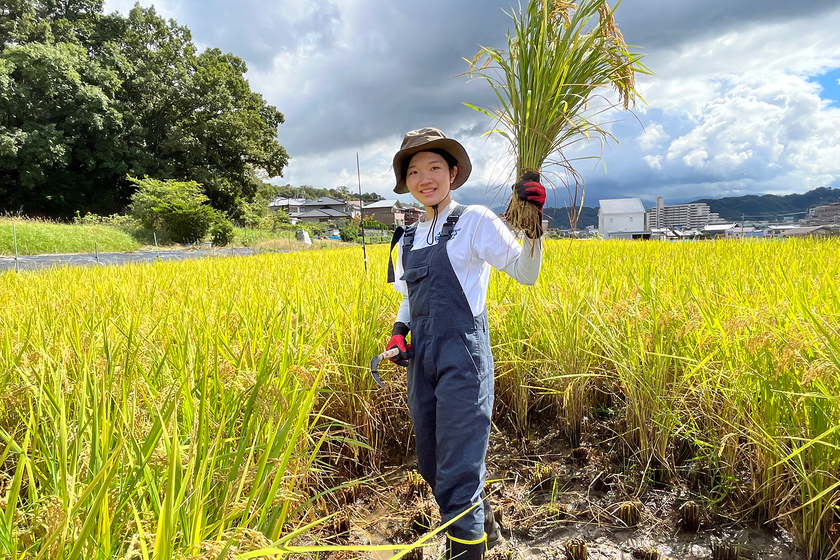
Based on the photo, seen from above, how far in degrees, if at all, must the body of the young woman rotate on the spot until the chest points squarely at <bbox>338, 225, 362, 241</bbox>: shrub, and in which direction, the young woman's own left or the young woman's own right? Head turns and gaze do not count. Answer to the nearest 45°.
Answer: approximately 135° to the young woman's own right

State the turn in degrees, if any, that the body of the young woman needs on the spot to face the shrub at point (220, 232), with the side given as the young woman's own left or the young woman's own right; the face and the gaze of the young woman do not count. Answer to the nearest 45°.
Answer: approximately 90° to the young woman's own right

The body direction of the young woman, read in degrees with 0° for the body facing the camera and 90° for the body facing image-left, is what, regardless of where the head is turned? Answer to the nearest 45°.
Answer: approximately 45°

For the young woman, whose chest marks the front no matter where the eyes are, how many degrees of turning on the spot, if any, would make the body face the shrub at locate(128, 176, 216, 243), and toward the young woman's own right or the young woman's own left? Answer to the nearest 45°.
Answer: approximately 90° to the young woman's own right

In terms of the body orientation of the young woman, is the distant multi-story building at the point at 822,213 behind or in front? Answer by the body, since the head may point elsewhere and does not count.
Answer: behind
